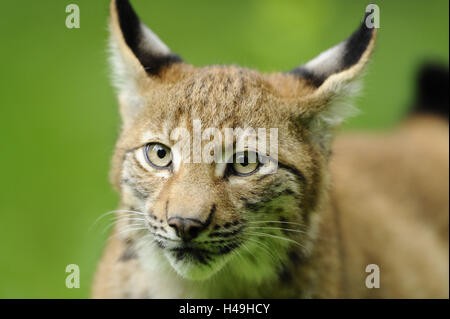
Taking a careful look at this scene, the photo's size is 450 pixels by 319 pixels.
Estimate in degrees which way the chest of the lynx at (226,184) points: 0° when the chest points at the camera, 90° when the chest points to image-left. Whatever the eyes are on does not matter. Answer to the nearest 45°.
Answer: approximately 45°
